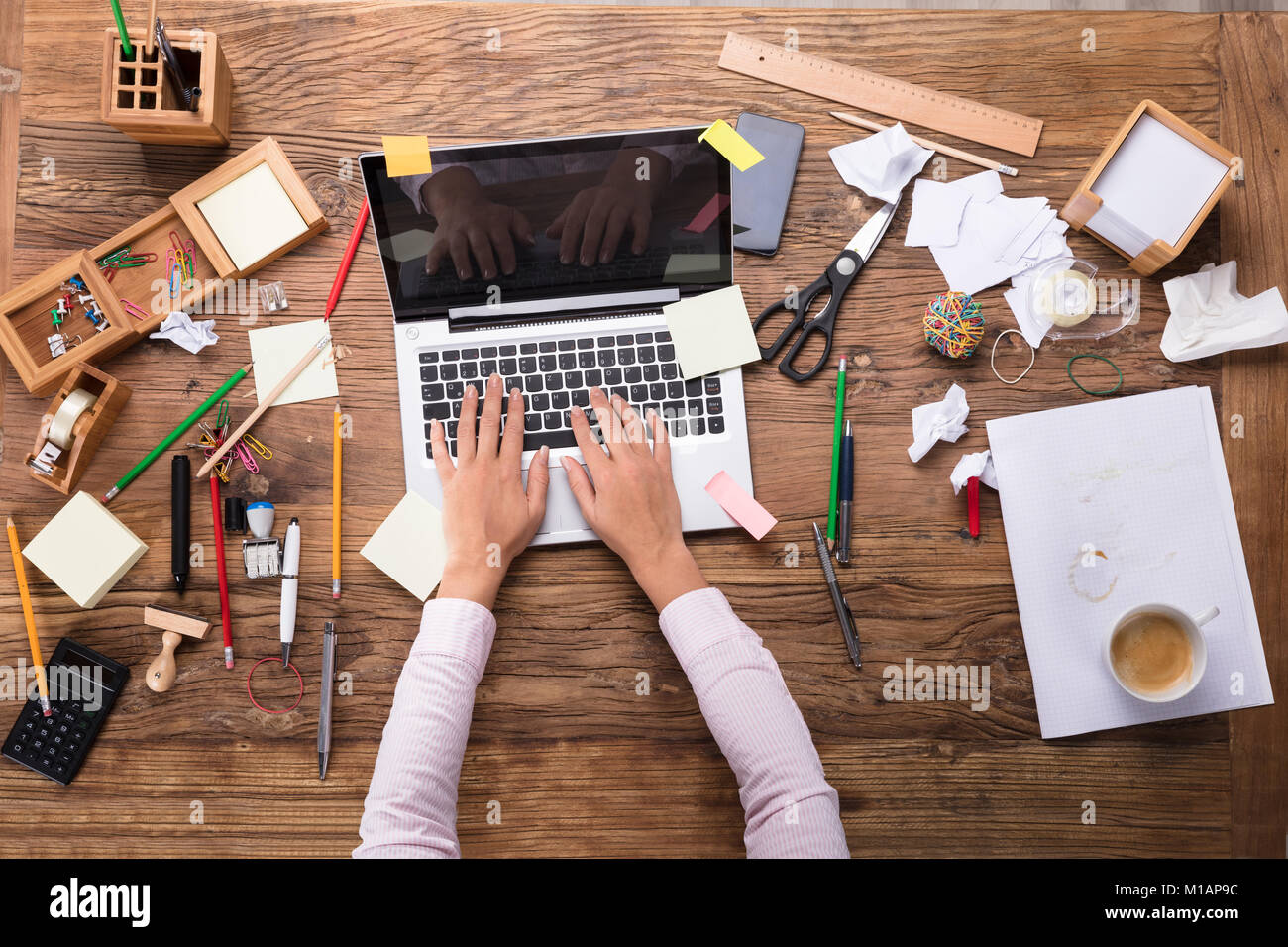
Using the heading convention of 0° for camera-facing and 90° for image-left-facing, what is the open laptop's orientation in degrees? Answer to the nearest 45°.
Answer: approximately 0°

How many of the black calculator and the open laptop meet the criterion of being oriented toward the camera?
2
